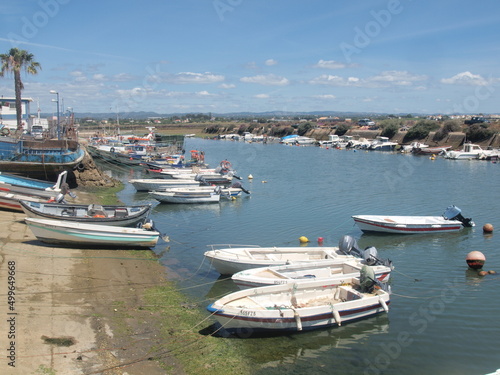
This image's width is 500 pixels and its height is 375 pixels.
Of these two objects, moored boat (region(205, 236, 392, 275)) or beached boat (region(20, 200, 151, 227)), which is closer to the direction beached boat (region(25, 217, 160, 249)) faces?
the beached boat

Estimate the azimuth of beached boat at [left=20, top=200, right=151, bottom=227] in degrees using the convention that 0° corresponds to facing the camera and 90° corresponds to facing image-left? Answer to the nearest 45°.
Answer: approximately 90°

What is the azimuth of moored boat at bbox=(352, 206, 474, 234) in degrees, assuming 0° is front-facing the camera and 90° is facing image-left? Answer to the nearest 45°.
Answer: approximately 90°

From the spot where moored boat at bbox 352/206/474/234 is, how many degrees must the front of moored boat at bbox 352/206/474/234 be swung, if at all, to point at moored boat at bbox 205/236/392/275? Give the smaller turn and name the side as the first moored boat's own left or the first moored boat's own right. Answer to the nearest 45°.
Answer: approximately 45° to the first moored boat's own left

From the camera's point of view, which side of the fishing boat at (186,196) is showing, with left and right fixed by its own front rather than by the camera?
left

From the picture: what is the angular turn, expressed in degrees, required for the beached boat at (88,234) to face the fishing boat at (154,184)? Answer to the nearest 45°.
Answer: approximately 90° to its right

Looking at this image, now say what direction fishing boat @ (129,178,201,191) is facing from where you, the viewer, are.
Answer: facing to the left of the viewer

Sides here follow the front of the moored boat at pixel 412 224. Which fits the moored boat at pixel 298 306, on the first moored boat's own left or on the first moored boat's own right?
on the first moored boat's own left

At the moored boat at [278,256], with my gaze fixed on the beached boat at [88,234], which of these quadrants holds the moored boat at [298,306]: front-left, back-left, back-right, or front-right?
back-left

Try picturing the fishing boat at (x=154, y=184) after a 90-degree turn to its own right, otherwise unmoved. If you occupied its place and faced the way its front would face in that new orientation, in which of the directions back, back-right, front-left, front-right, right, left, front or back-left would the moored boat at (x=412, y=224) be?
back-right
